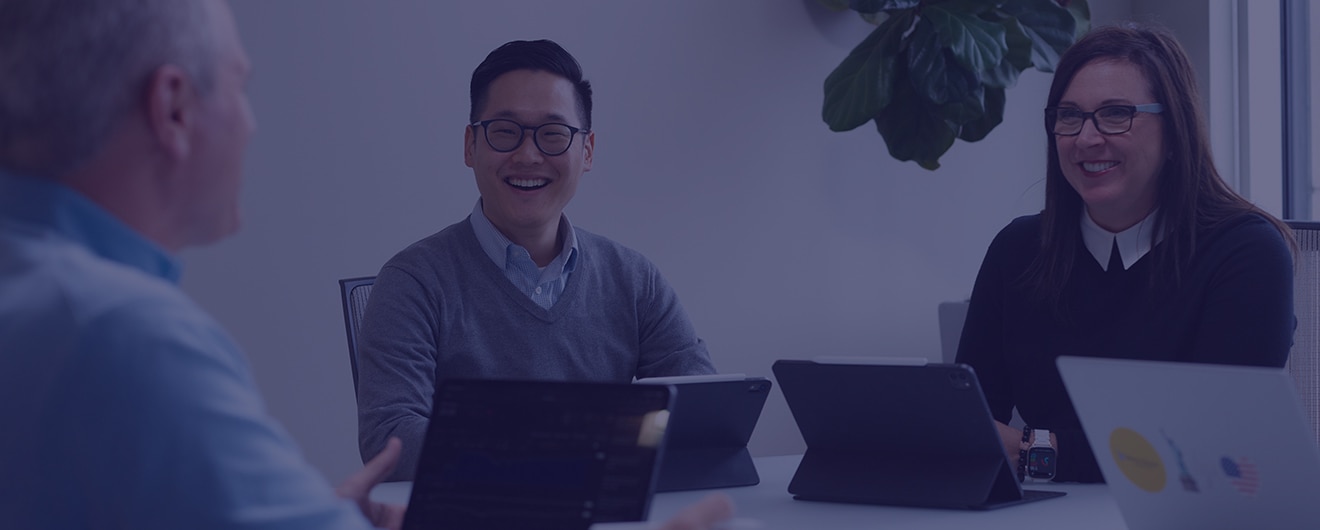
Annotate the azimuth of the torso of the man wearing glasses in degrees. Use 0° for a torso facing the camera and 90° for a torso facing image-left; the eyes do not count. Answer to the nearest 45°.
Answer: approximately 0°

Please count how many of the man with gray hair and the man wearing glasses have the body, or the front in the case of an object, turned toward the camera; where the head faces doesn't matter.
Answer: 1

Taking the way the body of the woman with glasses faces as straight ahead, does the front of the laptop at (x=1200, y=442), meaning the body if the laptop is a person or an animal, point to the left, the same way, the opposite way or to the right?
the opposite way

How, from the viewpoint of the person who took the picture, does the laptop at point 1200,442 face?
facing away from the viewer and to the right of the viewer

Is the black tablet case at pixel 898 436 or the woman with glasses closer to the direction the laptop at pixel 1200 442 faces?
the woman with glasses

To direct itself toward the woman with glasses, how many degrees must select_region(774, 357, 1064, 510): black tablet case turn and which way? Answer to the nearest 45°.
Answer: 0° — it already faces them

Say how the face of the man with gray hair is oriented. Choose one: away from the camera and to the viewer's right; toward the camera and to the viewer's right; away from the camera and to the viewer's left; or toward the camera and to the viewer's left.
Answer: away from the camera and to the viewer's right

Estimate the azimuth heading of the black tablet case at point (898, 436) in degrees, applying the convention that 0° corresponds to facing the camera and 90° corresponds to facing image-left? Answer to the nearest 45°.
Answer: approximately 225°

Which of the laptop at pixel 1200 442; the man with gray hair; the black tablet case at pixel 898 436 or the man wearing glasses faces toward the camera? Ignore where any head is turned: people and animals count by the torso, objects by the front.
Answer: the man wearing glasses

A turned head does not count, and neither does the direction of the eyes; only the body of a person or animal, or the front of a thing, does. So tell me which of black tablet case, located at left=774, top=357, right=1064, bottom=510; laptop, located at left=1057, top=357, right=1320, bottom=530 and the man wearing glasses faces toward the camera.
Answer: the man wearing glasses

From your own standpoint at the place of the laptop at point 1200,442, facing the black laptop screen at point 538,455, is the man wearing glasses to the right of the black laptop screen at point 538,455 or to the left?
right

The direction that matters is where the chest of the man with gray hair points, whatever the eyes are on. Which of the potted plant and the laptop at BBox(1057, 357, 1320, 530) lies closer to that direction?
the potted plant

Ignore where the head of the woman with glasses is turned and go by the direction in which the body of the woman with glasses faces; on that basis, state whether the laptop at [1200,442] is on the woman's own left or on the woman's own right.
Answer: on the woman's own left

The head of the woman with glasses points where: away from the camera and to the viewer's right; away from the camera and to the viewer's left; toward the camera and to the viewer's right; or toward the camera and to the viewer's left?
toward the camera and to the viewer's left
